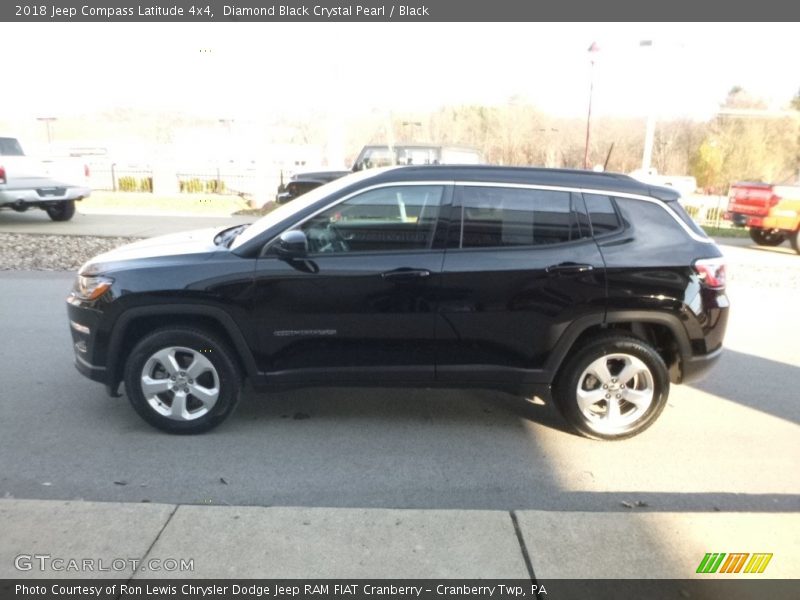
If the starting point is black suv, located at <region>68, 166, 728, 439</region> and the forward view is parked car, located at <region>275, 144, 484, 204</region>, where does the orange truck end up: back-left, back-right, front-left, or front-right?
front-right

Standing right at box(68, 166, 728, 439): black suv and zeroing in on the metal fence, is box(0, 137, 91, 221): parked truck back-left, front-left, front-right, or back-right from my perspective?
front-left

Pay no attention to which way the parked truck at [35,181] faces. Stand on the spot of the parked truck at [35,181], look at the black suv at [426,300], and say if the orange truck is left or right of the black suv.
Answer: left

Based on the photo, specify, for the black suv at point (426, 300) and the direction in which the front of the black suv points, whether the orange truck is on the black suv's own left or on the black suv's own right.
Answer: on the black suv's own right

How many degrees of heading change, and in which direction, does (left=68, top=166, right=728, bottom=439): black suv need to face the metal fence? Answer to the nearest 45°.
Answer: approximately 90° to its right

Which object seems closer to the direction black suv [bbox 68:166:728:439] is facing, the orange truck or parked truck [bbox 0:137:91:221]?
the parked truck

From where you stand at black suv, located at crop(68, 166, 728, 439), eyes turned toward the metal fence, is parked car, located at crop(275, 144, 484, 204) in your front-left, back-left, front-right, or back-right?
front-right

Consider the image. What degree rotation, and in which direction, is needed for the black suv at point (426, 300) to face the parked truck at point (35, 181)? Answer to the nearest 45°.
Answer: approximately 45° to its right

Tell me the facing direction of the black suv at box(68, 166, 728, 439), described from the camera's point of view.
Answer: facing to the left of the viewer

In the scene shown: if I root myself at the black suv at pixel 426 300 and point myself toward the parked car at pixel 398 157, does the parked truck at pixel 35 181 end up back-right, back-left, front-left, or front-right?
front-left

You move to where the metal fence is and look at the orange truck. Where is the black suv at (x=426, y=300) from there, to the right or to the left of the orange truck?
right

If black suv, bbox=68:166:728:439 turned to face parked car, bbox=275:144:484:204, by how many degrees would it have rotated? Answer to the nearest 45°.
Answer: approximately 90° to its right

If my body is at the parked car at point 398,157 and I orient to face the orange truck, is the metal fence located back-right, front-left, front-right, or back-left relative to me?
back-left
